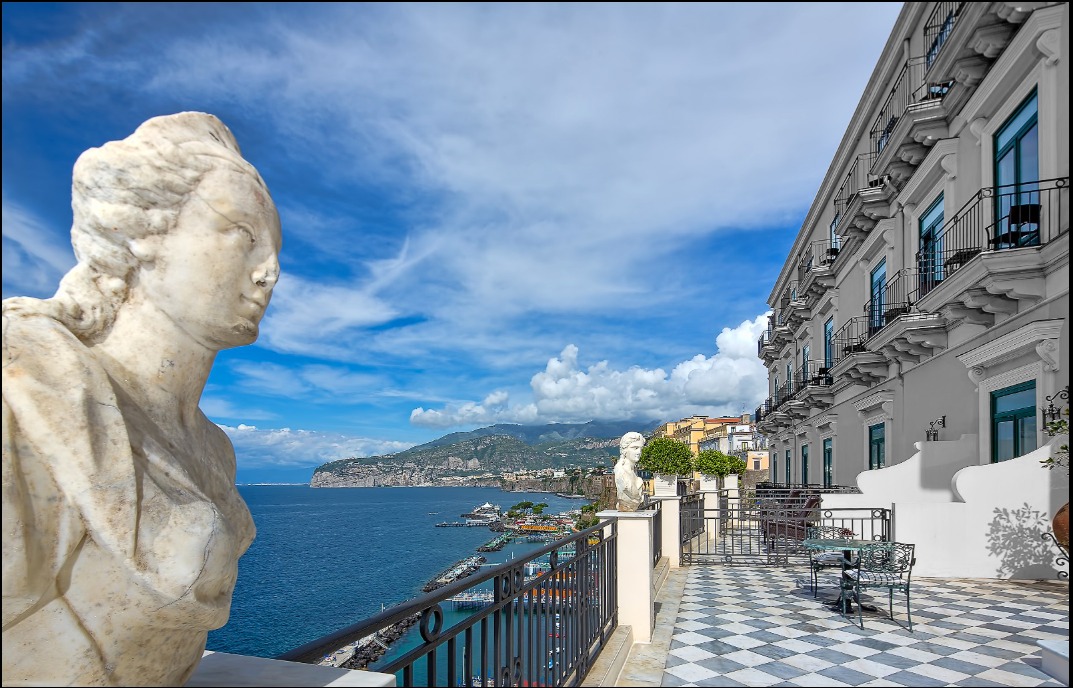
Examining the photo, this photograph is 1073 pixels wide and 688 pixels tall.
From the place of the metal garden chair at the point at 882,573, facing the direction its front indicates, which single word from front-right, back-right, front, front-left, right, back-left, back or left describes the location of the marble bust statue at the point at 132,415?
back-left

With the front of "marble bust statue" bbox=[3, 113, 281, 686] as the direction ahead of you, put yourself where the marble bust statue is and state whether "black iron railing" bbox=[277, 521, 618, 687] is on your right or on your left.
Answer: on your left

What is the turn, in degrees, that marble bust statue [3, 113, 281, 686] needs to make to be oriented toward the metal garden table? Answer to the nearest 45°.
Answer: approximately 90° to its left

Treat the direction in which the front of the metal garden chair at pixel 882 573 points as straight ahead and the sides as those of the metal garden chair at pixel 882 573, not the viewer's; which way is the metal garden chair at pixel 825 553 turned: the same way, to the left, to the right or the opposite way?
the opposite way

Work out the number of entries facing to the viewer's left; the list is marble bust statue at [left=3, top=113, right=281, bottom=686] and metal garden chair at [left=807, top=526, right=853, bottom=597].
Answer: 0

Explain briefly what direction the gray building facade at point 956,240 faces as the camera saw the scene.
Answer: facing the viewer and to the left of the viewer

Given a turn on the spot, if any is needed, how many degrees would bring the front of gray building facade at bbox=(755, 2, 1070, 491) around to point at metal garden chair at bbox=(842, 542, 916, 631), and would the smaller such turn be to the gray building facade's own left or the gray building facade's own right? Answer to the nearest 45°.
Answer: approximately 45° to the gray building facade's own left

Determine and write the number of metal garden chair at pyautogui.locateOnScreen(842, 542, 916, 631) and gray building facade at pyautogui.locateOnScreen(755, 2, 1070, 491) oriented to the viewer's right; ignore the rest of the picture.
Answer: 0

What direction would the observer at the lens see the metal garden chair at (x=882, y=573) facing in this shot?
facing away from the viewer and to the left of the viewer

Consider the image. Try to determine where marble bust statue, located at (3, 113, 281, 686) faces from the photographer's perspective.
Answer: facing the viewer and to the right of the viewer
